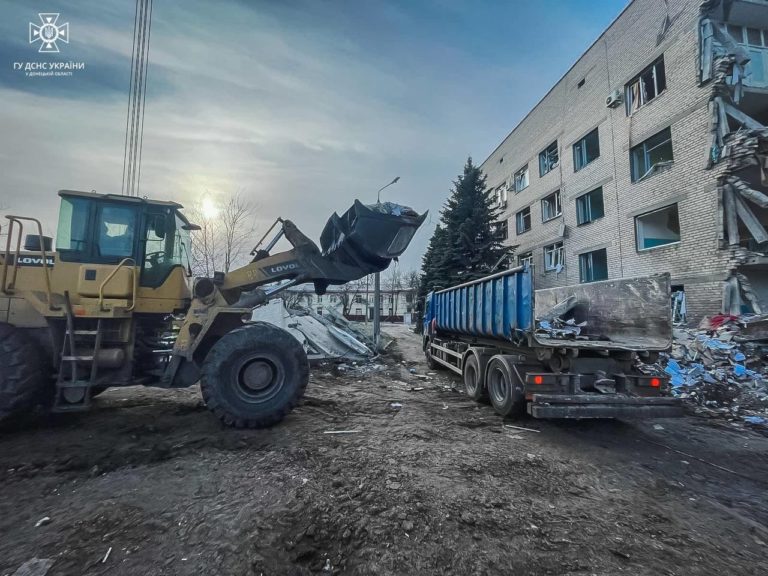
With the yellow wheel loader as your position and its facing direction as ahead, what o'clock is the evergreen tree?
The evergreen tree is roughly at 11 o'clock from the yellow wheel loader.

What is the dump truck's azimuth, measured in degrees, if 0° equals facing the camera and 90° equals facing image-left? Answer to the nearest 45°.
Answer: approximately 135°

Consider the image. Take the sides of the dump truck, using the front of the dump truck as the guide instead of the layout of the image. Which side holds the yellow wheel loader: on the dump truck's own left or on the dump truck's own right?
on the dump truck's own left

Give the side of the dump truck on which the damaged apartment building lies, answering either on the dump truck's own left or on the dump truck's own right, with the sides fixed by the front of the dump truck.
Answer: on the dump truck's own right

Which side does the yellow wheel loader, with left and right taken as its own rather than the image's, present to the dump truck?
front

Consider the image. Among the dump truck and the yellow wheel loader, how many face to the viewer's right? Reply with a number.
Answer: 1

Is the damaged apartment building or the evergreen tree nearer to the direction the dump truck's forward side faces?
the evergreen tree

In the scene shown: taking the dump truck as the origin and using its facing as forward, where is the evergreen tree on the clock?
The evergreen tree is roughly at 1 o'clock from the dump truck.

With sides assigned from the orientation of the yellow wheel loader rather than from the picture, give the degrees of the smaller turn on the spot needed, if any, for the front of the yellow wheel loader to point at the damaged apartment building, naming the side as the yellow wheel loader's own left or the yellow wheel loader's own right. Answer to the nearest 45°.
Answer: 0° — it already faces it

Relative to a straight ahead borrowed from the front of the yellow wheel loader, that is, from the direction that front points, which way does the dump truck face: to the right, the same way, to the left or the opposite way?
to the left

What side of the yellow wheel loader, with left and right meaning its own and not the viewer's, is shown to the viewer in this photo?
right
